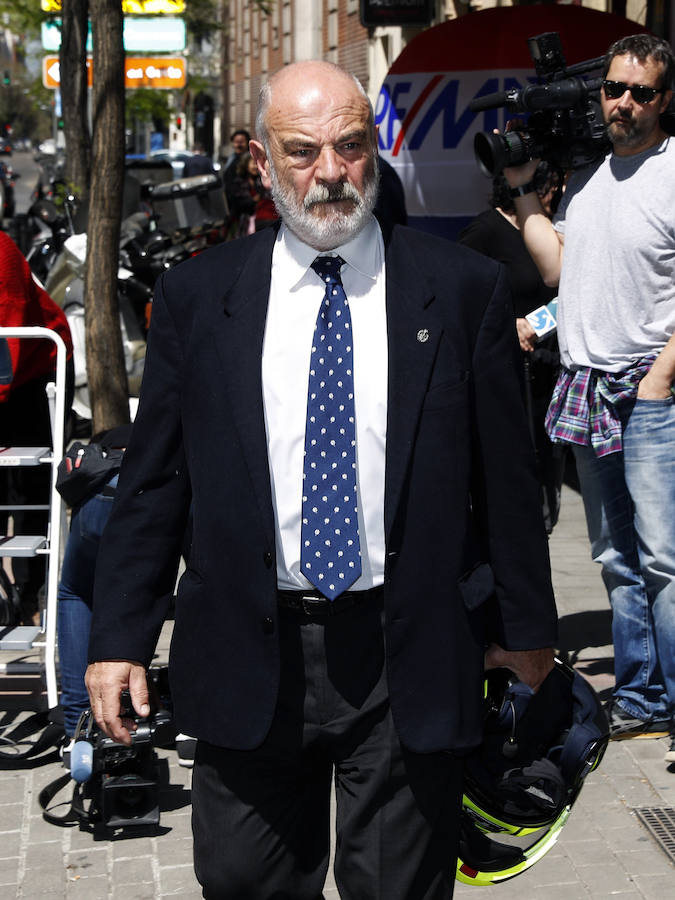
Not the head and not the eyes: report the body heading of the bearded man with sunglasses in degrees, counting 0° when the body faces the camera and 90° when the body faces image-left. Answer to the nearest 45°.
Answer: approximately 45°

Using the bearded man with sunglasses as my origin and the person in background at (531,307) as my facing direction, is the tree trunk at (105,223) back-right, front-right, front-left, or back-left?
front-left

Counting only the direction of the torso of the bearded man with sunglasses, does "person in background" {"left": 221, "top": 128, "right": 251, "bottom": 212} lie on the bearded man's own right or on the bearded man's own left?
on the bearded man's own right

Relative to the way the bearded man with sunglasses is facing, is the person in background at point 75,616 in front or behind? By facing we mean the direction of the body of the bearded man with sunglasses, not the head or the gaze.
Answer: in front

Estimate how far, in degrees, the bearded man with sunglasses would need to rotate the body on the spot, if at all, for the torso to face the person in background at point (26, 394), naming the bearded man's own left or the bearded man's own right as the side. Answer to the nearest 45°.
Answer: approximately 45° to the bearded man's own right

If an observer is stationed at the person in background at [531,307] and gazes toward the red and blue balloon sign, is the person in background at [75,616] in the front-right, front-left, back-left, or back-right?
back-left

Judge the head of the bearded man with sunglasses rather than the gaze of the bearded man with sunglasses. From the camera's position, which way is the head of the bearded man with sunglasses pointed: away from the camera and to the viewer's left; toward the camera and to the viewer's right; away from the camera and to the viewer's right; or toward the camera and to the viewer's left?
toward the camera and to the viewer's left

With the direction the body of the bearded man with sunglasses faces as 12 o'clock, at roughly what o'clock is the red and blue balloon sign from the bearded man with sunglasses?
The red and blue balloon sign is roughly at 4 o'clock from the bearded man with sunglasses.
